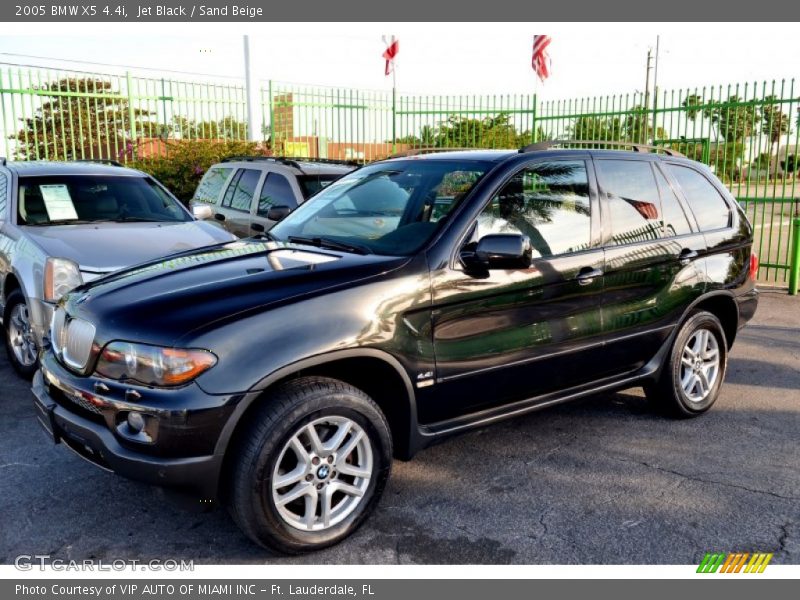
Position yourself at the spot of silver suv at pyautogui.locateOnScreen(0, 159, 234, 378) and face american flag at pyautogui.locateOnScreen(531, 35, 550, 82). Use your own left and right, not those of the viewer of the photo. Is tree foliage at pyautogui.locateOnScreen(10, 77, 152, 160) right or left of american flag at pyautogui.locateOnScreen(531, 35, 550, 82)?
left

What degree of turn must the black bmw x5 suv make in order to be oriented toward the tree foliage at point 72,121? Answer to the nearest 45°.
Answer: approximately 90° to its right

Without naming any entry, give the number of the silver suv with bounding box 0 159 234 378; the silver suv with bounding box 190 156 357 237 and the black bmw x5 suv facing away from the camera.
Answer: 0

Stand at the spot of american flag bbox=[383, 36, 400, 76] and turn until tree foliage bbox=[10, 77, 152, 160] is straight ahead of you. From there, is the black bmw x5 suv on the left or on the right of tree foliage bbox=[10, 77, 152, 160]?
left

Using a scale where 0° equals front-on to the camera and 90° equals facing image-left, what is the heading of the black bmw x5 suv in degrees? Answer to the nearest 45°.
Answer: approximately 45°

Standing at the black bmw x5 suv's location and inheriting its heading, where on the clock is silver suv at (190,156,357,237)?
The silver suv is roughly at 4 o'clock from the black bmw x5 suv.

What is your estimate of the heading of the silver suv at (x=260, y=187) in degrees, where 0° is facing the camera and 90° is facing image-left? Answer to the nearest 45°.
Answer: approximately 315°

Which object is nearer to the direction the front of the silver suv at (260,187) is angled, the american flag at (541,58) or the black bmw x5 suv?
the black bmw x5 suv

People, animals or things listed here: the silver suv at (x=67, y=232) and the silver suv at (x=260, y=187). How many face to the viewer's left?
0

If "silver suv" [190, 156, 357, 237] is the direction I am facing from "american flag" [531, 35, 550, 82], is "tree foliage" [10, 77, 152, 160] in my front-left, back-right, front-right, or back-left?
front-right

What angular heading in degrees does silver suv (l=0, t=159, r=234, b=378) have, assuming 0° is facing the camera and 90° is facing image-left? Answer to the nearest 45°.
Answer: approximately 315°

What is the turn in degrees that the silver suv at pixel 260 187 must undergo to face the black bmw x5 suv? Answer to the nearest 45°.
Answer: approximately 45° to its right

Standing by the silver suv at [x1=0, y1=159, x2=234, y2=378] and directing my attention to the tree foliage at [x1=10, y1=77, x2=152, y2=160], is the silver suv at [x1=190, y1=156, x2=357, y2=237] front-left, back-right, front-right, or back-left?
front-right
